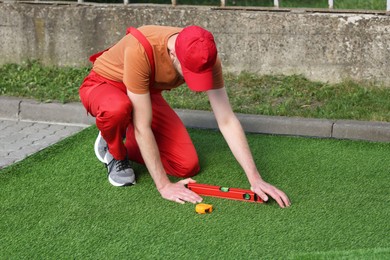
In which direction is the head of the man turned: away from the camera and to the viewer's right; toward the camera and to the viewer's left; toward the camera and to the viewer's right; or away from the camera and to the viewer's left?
toward the camera and to the viewer's right

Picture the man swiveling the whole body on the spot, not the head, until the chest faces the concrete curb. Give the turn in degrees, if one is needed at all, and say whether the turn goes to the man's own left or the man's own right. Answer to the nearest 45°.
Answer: approximately 90° to the man's own left
